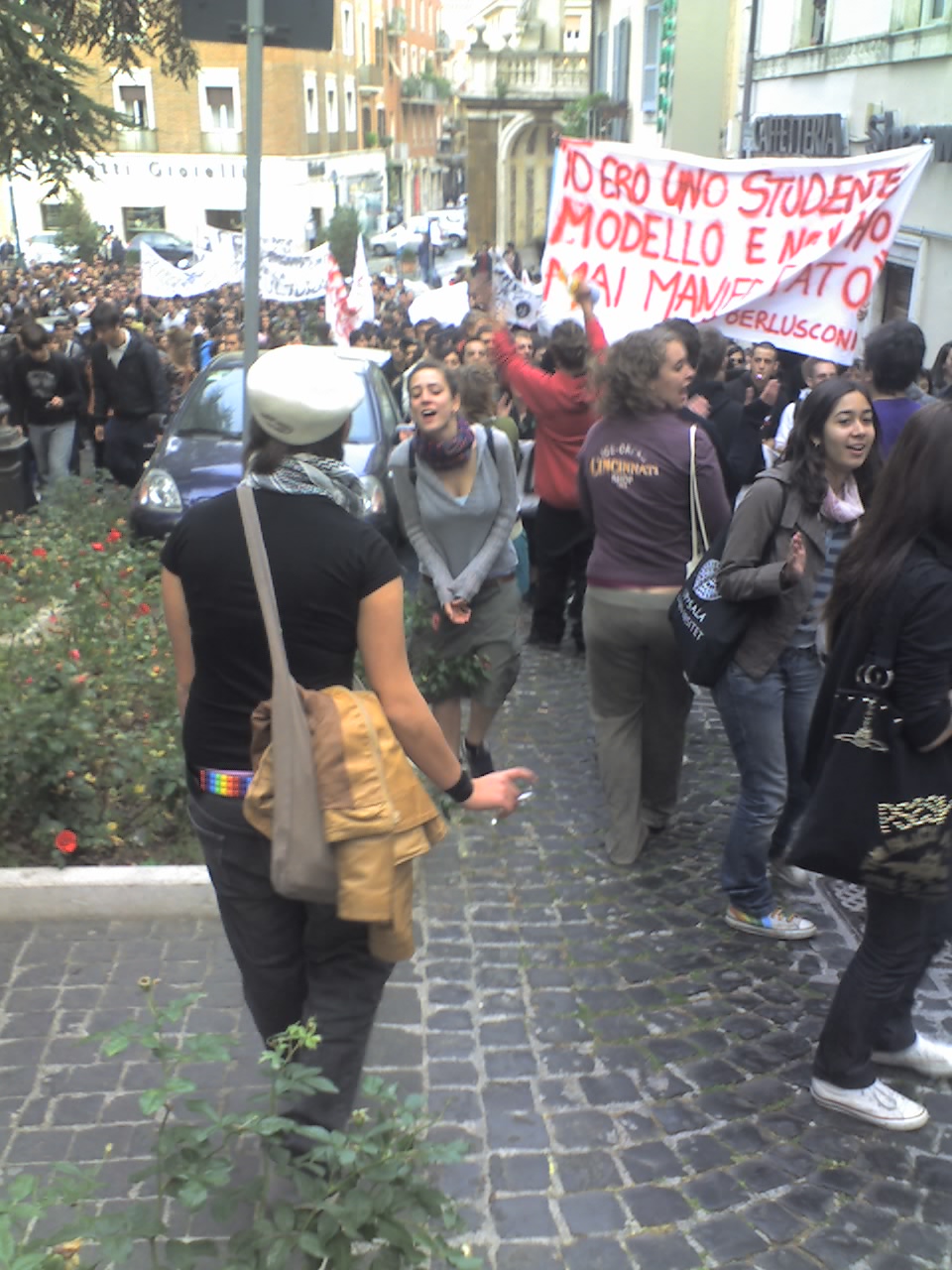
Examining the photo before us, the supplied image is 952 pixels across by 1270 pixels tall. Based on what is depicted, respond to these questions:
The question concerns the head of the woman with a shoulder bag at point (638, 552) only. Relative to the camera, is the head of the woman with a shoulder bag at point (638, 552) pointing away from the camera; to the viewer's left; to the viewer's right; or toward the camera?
to the viewer's right

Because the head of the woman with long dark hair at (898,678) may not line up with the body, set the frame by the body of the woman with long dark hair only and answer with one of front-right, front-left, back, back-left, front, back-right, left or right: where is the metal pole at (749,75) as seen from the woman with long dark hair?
left

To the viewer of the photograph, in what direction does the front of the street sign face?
facing away from the viewer

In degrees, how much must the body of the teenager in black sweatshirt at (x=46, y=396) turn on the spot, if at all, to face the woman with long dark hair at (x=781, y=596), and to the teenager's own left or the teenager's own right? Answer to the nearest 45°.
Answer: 0° — they already face them

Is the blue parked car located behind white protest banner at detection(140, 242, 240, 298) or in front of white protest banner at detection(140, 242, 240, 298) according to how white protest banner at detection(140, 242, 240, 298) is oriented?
in front
